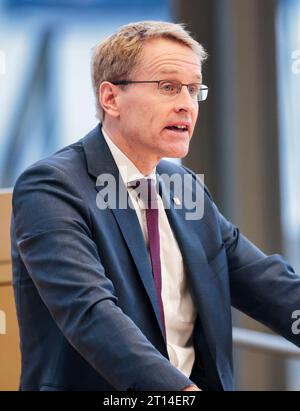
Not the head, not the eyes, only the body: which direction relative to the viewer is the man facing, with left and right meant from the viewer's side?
facing the viewer and to the right of the viewer
